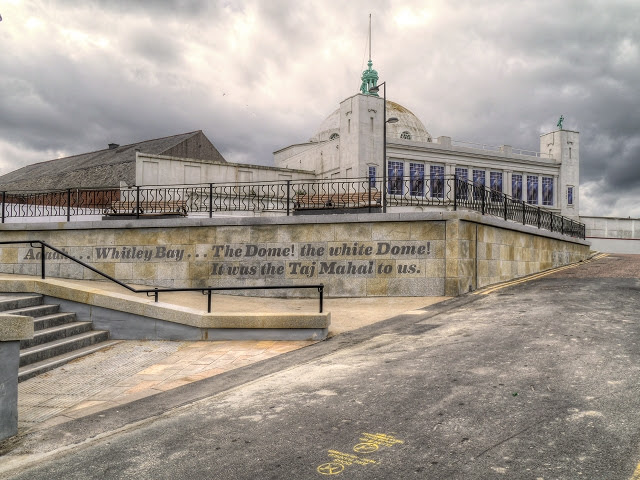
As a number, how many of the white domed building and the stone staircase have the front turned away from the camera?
0

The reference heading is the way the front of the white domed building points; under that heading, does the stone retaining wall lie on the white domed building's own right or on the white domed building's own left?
on the white domed building's own right

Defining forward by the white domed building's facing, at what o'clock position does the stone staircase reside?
The stone staircase is roughly at 2 o'clock from the white domed building.

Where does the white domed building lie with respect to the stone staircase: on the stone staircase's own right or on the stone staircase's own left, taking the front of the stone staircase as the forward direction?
on the stone staircase's own left
